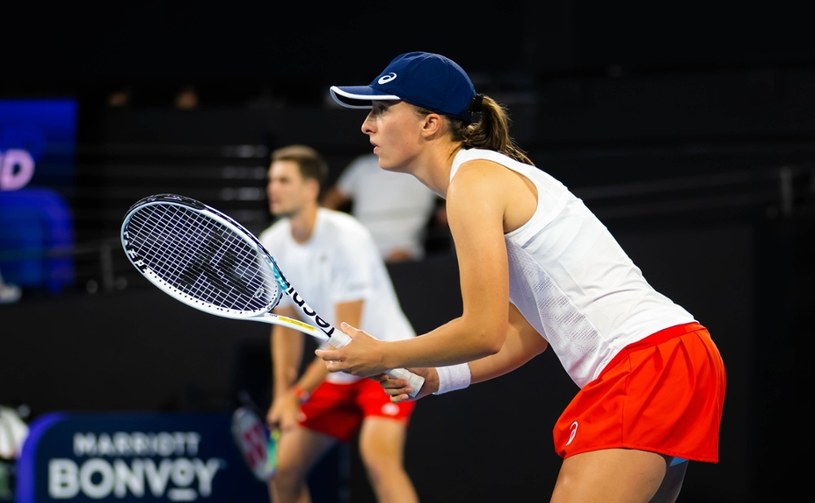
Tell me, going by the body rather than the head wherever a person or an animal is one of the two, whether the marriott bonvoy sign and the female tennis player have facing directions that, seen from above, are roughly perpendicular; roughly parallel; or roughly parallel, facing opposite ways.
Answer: roughly perpendicular

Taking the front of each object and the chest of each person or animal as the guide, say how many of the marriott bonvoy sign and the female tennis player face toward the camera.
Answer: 1

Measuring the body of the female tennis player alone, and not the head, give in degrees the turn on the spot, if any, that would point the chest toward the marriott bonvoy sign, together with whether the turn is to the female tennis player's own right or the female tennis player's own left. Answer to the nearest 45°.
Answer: approximately 45° to the female tennis player's own right

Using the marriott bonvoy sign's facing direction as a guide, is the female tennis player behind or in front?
in front

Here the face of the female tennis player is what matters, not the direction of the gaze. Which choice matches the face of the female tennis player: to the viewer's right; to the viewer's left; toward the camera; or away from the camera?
to the viewer's left

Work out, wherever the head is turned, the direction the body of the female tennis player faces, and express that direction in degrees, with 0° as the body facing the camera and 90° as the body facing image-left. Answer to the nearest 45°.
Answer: approximately 90°

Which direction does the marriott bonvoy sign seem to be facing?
toward the camera
